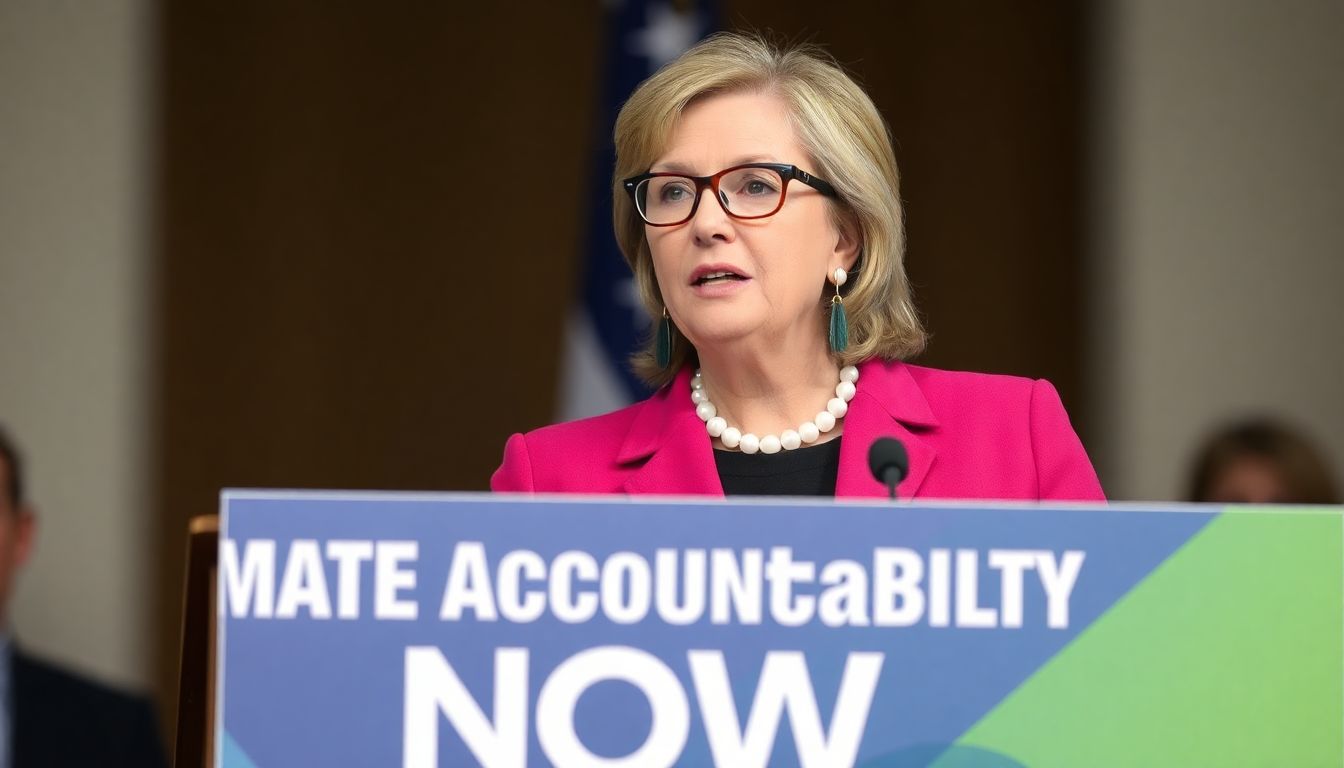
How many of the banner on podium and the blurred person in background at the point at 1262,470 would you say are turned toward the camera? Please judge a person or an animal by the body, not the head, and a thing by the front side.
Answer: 2

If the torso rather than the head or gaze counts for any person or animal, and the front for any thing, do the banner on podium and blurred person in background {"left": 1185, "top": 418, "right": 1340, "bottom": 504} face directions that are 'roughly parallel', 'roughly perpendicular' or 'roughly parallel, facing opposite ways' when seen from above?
roughly parallel

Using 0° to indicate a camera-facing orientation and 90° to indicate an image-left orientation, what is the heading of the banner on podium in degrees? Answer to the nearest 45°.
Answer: approximately 0°

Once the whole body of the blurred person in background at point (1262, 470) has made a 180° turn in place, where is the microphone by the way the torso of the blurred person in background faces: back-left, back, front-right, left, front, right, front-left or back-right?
back

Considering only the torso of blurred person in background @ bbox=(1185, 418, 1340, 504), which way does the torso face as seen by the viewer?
toward the camera

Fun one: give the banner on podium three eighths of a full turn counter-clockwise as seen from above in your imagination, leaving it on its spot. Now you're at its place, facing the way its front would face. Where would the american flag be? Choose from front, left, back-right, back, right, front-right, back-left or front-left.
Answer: front-left

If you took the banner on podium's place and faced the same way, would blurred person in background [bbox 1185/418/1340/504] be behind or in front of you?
behind

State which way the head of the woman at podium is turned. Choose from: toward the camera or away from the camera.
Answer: toward the camera
